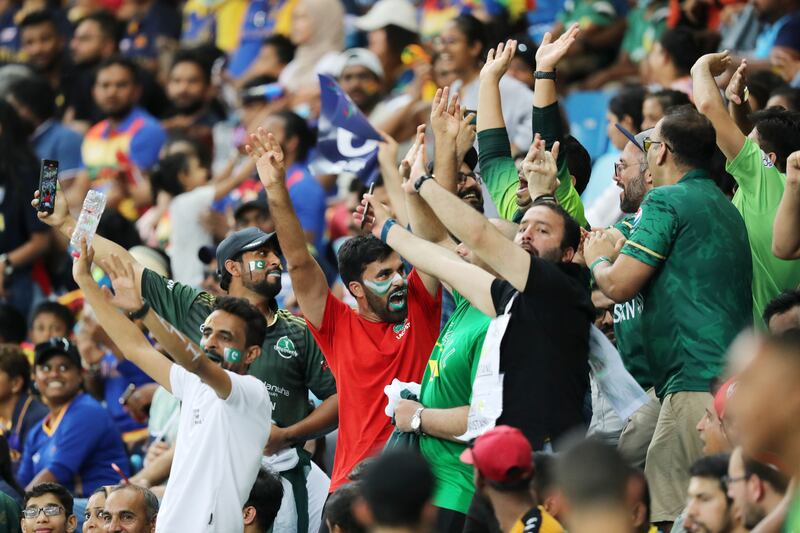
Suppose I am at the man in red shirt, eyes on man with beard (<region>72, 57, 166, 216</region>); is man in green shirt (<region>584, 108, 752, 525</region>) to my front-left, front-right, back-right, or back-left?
back-right

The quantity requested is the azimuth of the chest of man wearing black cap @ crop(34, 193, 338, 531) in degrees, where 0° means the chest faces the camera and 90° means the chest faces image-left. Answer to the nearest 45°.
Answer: approximately 315°

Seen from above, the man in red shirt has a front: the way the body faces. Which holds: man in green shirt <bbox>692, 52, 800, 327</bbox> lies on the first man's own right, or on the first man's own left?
on the first man's own left

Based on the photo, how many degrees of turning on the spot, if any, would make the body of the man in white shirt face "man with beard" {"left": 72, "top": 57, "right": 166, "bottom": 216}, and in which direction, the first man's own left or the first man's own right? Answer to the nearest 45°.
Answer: approximately 135° to the first man's own right

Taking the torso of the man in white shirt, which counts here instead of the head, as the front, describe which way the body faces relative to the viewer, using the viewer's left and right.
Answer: facing the viewer and to the left of the viewer

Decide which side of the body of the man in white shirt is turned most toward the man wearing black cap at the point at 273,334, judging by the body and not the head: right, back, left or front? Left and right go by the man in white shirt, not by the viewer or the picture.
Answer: back

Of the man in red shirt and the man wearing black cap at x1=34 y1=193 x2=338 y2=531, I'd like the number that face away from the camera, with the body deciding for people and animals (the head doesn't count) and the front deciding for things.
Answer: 0

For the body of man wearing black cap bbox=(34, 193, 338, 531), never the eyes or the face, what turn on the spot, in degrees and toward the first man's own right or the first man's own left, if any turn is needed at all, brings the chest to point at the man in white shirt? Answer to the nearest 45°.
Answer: approximately 90° to the first man's own right
